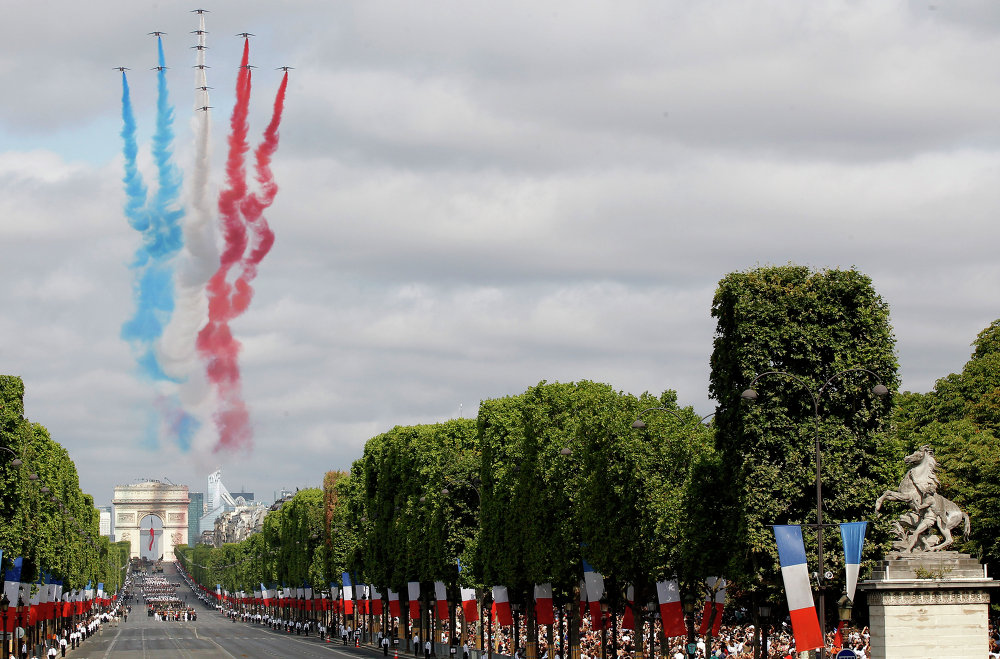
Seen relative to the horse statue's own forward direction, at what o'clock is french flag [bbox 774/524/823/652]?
The french flag is roughly at 1 o'clock from the horse statue.

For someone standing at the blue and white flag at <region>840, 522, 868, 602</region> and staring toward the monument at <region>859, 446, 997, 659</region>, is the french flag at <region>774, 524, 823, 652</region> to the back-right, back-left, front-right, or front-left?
back-right

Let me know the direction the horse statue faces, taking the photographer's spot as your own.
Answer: facing to the left of the viewer

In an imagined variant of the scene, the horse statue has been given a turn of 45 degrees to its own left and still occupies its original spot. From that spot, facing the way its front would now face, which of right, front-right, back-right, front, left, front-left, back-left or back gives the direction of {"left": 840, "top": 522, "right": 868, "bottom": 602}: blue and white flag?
right
